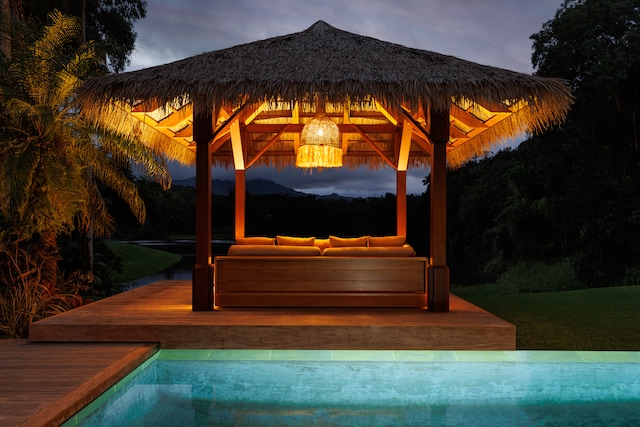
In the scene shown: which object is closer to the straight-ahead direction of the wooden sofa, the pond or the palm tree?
the pond

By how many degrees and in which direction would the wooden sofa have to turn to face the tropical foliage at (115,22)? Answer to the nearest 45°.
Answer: approximately 45° to its left

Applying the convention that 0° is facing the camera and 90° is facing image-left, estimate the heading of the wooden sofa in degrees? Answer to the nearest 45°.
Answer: approximately 180°

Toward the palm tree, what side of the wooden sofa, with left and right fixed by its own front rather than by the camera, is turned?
left
